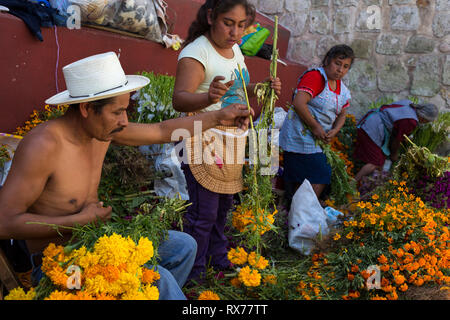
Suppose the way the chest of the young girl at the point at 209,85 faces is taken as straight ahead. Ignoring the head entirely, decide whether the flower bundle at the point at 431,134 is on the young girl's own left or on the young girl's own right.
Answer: on the young girl's own left

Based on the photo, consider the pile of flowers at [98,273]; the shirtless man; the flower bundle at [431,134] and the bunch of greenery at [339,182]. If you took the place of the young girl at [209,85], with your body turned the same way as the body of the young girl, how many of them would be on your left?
2

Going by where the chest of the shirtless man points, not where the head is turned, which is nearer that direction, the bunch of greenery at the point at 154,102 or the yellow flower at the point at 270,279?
the yellow flower

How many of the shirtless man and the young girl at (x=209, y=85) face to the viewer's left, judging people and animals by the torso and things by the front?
0

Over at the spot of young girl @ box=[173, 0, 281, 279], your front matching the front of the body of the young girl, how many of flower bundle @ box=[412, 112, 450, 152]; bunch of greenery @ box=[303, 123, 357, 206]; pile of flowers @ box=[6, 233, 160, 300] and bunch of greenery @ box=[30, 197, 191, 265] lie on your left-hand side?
2

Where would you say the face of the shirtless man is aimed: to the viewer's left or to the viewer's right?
to the viewer's right

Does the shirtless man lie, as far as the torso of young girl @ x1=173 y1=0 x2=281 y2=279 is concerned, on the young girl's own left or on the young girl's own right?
on the young girl's own right

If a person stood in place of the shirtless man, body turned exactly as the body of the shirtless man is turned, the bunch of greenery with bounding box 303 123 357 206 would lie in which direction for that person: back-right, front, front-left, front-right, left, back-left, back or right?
left

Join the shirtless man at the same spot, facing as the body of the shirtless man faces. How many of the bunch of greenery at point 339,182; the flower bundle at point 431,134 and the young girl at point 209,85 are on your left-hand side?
3

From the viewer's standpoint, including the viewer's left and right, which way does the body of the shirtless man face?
facing the viewer and to the right of the viewer
